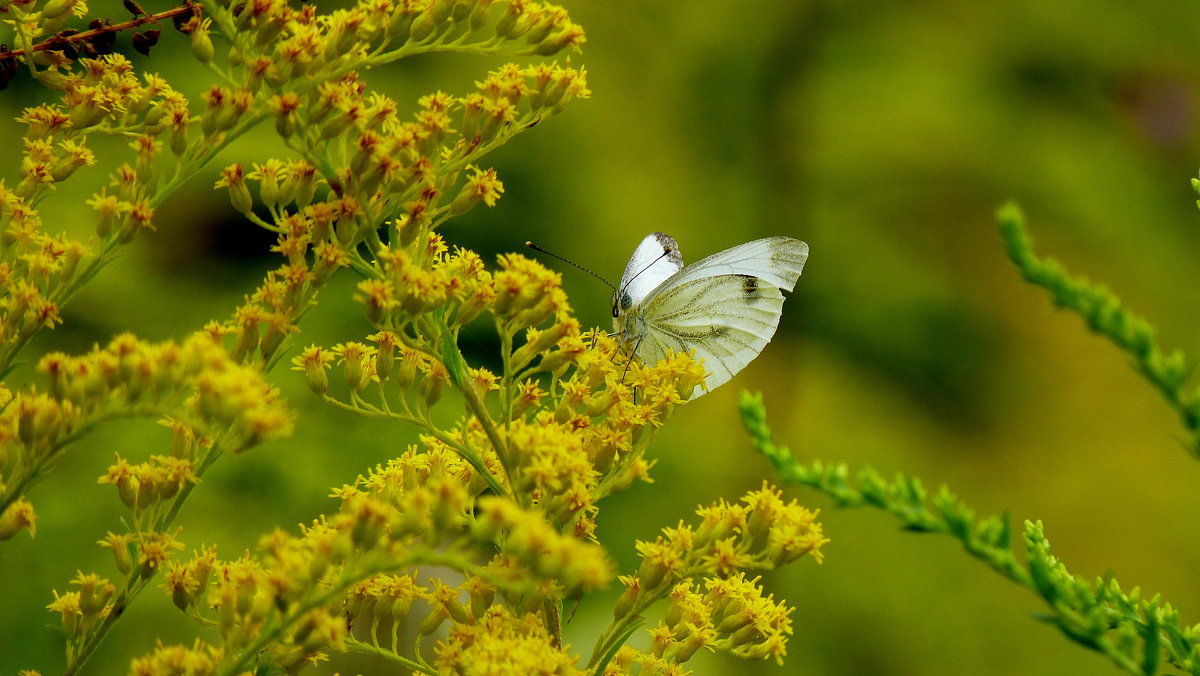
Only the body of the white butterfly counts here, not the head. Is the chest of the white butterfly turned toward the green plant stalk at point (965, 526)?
no

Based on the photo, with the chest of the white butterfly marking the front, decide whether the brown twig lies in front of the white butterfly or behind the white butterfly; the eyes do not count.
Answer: in front

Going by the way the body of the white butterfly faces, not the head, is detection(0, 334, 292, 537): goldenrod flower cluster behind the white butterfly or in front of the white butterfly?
in front

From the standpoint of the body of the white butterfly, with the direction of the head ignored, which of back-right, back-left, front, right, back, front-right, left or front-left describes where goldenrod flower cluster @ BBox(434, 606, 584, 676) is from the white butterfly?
front-left

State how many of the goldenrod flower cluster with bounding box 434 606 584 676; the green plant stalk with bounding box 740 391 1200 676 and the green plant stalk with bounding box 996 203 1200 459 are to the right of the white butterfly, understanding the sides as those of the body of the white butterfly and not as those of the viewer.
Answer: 0

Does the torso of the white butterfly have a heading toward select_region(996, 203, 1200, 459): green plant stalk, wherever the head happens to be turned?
no
